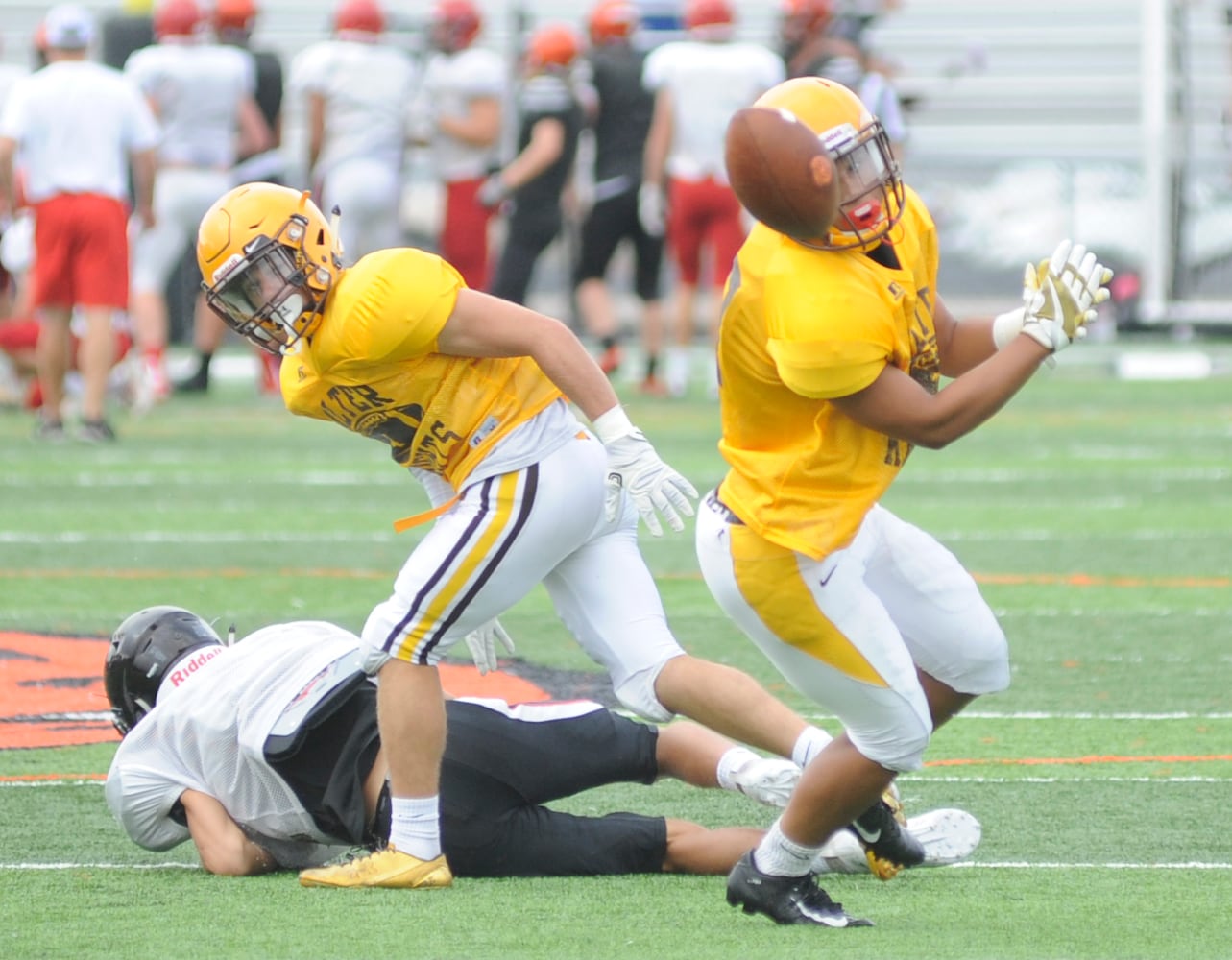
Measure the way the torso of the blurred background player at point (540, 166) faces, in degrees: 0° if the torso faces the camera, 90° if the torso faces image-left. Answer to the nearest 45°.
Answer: approximately 90°

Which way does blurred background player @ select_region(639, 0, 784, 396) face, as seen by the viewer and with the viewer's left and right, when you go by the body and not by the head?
facing away from the viewer

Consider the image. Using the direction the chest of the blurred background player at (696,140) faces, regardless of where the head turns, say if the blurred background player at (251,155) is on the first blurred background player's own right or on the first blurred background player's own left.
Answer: on the first blurred background player's own left

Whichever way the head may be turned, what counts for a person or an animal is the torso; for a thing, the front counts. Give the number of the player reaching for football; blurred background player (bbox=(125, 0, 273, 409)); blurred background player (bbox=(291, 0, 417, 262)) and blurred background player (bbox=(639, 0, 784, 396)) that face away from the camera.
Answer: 3

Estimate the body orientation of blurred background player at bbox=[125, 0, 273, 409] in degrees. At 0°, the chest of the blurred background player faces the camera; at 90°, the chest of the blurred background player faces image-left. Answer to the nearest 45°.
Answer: approximately 180°

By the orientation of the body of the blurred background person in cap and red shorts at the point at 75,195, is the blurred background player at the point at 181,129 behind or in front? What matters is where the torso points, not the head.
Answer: in front

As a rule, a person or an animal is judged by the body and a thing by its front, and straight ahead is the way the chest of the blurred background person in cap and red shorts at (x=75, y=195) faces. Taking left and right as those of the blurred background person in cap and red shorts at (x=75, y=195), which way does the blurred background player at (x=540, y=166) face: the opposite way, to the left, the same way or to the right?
to the left

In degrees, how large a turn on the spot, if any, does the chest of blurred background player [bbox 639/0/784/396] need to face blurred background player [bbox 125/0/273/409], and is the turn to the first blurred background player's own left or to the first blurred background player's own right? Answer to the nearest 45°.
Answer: approximately 90° to the first blurred background player's own left

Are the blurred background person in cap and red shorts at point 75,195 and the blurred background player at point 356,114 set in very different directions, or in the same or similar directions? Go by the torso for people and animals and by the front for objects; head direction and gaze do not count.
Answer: same or similar directions

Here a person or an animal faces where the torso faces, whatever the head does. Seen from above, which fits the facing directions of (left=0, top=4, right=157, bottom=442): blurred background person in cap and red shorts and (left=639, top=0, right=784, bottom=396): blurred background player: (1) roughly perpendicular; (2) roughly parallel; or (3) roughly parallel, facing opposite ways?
roughly parallel

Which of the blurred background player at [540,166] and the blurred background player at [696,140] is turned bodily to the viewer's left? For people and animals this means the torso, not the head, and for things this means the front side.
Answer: the blurred background player at [540,166]

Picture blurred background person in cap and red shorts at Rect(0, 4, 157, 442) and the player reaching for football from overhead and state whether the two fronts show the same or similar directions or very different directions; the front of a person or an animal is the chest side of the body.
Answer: very different directions

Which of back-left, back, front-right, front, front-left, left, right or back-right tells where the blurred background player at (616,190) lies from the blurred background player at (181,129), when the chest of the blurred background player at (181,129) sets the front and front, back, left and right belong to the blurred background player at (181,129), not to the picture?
right

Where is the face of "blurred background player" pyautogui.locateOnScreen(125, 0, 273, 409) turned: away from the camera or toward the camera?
away from the camera

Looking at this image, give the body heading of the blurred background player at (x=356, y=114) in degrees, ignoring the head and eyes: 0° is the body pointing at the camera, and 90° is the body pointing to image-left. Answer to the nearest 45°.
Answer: approximately 180°

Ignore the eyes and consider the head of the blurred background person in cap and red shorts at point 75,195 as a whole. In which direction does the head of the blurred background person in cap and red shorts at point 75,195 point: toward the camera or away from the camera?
away from the camera

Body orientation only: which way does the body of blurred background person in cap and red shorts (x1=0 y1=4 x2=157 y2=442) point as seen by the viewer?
away from the camera

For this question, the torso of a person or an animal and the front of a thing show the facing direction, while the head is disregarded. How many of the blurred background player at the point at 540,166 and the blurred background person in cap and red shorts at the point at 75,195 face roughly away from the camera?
1

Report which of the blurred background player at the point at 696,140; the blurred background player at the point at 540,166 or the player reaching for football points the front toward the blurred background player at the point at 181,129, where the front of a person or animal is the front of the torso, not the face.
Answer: the blurred background player at the point at 540,166
